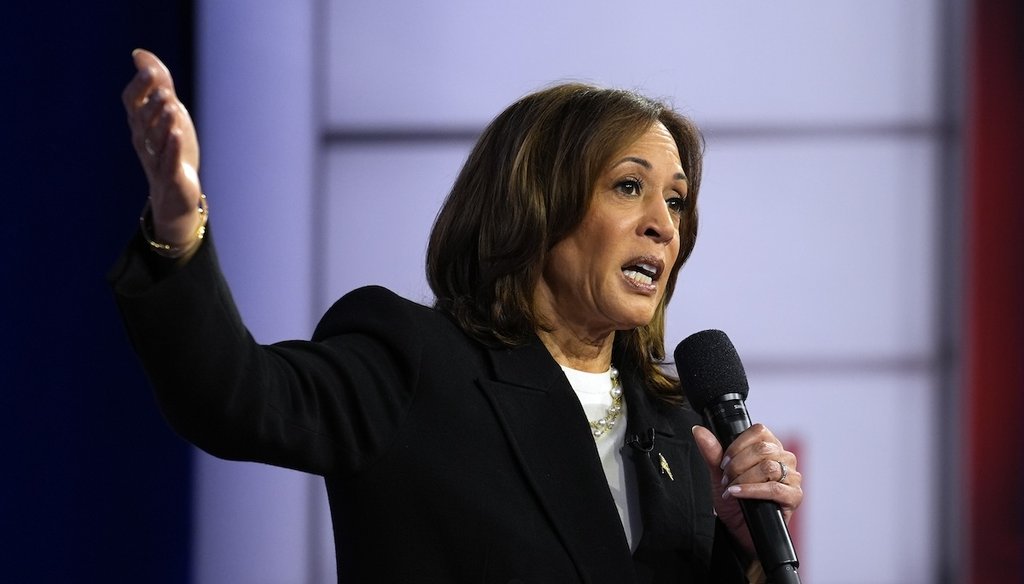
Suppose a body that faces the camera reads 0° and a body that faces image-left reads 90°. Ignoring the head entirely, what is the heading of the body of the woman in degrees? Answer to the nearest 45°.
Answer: approximately 315°
